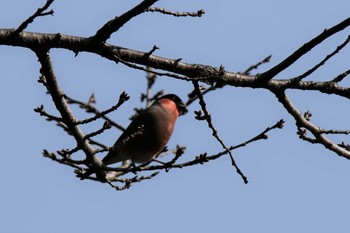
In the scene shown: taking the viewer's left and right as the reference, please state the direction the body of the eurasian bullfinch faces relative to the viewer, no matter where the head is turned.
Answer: facing to the right of the viewer

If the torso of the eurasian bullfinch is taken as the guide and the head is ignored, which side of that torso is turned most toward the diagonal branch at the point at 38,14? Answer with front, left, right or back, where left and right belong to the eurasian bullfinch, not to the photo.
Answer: back
